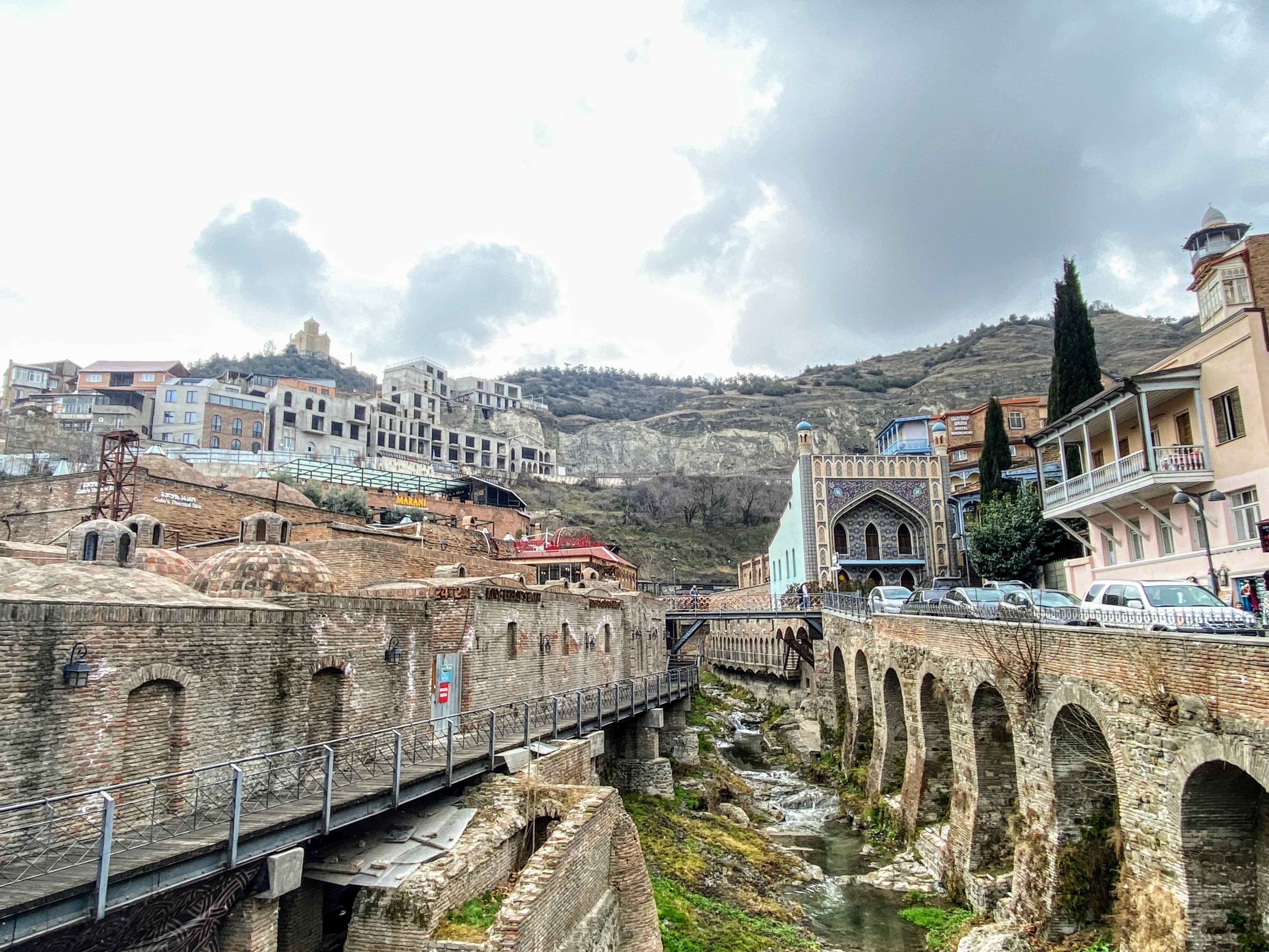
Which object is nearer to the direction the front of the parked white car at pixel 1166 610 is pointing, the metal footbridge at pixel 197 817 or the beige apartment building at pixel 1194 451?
the metal footbridge

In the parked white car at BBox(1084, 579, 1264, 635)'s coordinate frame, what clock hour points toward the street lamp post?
The street lamp post is roughly at 8 o'clock from the parked white car.

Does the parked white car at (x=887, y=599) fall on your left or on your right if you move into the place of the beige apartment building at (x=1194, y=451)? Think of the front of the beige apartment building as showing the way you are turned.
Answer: on your right

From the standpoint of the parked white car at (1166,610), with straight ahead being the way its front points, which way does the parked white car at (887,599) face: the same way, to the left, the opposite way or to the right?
the same way

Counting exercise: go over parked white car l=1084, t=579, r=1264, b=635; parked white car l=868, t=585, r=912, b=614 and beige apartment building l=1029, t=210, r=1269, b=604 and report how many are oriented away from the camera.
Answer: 0

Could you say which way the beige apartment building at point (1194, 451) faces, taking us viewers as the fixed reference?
facing the viewer and to the left of the viewer

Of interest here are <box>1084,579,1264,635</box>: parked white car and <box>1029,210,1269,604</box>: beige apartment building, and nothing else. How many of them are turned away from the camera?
0

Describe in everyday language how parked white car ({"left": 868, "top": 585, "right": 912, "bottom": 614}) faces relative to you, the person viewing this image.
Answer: facing the viewer and to the right of the viewer

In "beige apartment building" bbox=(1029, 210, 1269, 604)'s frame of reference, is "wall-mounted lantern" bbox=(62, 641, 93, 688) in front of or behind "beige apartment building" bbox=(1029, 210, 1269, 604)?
in front

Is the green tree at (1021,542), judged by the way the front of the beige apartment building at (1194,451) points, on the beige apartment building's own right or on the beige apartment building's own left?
on the beige apartment building's own right
